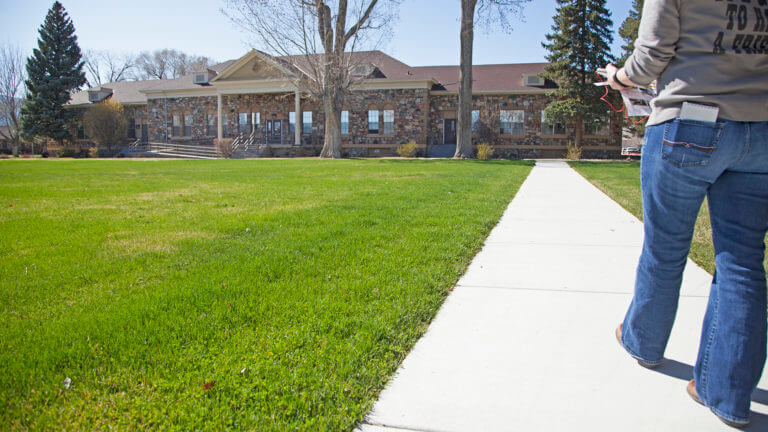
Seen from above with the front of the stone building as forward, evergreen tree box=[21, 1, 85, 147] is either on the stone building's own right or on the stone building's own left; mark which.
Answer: on the stone building's own right

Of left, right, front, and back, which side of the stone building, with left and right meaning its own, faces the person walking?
front

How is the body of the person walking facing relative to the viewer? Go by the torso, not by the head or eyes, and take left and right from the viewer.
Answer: facing away from the viewer and to the left of the viewer

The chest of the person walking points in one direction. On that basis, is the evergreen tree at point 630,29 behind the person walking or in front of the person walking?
in front

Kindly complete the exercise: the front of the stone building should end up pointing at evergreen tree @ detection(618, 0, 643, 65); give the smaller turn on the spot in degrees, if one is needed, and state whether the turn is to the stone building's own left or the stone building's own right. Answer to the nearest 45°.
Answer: approximately 90° to the stone building's own left

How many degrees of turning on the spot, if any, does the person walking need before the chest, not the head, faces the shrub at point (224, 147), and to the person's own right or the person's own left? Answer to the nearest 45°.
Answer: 0° — they already face it

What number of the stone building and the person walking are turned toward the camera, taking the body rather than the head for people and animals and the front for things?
1

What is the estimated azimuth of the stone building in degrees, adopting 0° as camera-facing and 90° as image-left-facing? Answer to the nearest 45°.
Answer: approximately 0°

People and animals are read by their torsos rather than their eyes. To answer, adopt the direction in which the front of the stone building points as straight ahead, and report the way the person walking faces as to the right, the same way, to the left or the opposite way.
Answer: the opposite way

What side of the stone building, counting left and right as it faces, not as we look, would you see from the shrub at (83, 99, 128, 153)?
right
